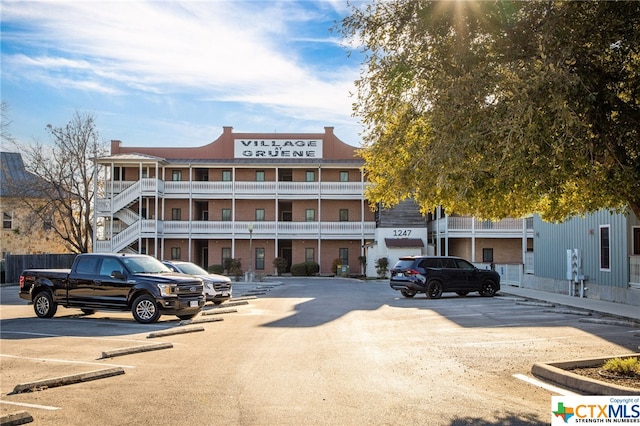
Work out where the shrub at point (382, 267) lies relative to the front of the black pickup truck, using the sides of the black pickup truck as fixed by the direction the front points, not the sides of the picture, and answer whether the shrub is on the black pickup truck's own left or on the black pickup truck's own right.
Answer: on the black pickup truck's own left

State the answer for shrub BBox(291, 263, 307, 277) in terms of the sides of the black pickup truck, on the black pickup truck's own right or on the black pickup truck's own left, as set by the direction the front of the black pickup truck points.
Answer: on the black pickup truck's own left

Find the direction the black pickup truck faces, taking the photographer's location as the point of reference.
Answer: facing the viewer and to the right of the viewer

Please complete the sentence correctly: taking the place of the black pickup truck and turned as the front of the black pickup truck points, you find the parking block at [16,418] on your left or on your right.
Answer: on your right

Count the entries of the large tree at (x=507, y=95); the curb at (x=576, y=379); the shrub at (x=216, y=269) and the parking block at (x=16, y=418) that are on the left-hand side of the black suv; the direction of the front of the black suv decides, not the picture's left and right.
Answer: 1

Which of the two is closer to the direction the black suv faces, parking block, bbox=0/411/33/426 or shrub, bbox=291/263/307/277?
the shrub

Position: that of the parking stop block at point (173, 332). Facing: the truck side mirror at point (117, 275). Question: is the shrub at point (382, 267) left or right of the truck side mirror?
right

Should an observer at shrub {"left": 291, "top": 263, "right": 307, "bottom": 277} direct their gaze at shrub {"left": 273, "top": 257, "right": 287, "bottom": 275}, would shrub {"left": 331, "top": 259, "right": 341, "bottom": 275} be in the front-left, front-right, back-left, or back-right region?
back-right
